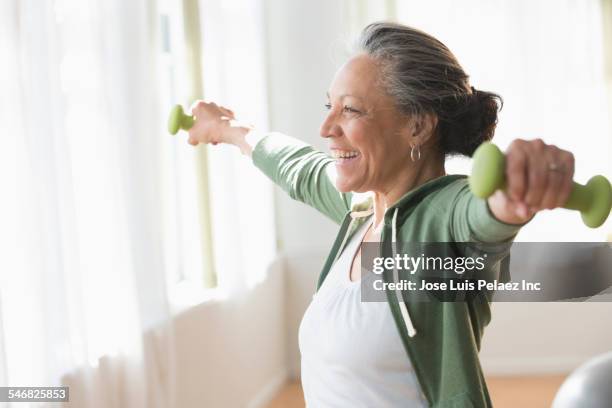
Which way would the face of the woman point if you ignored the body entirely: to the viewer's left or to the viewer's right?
to the viewer's left

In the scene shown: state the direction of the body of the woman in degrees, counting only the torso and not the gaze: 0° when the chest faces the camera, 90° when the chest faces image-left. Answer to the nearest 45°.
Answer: approximately 45°
